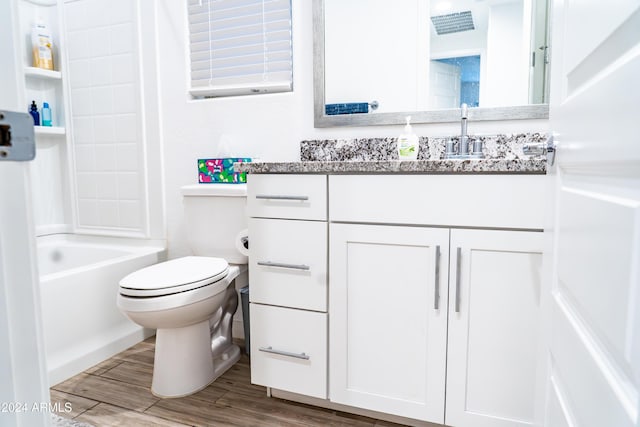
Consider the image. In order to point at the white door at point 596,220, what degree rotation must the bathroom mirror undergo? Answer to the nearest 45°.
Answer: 0° — it already faces it

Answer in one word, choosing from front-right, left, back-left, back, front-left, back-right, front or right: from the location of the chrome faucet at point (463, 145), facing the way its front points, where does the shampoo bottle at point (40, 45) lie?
right

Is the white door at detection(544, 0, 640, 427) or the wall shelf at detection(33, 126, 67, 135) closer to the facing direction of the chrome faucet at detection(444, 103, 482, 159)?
the white door

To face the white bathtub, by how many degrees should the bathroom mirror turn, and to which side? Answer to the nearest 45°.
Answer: approximately 90° to its right

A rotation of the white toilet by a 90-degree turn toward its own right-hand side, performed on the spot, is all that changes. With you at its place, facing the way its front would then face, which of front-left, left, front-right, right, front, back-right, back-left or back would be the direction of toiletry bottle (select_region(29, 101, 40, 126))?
front

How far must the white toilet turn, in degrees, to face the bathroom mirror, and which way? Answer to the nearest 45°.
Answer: approximately 135° to its left

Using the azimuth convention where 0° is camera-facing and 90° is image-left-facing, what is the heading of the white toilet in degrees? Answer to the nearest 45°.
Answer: approximately 45°

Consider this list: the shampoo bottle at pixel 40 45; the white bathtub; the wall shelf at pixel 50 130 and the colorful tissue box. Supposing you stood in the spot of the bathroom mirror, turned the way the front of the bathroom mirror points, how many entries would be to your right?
4

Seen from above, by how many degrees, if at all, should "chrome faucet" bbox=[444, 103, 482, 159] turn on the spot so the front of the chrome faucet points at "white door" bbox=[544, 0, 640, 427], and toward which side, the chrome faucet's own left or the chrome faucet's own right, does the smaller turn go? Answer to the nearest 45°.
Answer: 0° — it already faces it

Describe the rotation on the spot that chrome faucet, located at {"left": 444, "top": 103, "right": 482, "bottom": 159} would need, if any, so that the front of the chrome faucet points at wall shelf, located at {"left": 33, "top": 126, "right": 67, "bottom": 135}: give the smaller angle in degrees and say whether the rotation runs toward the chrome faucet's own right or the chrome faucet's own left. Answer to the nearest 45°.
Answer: approximately 90° to the chrome faucet's own right
